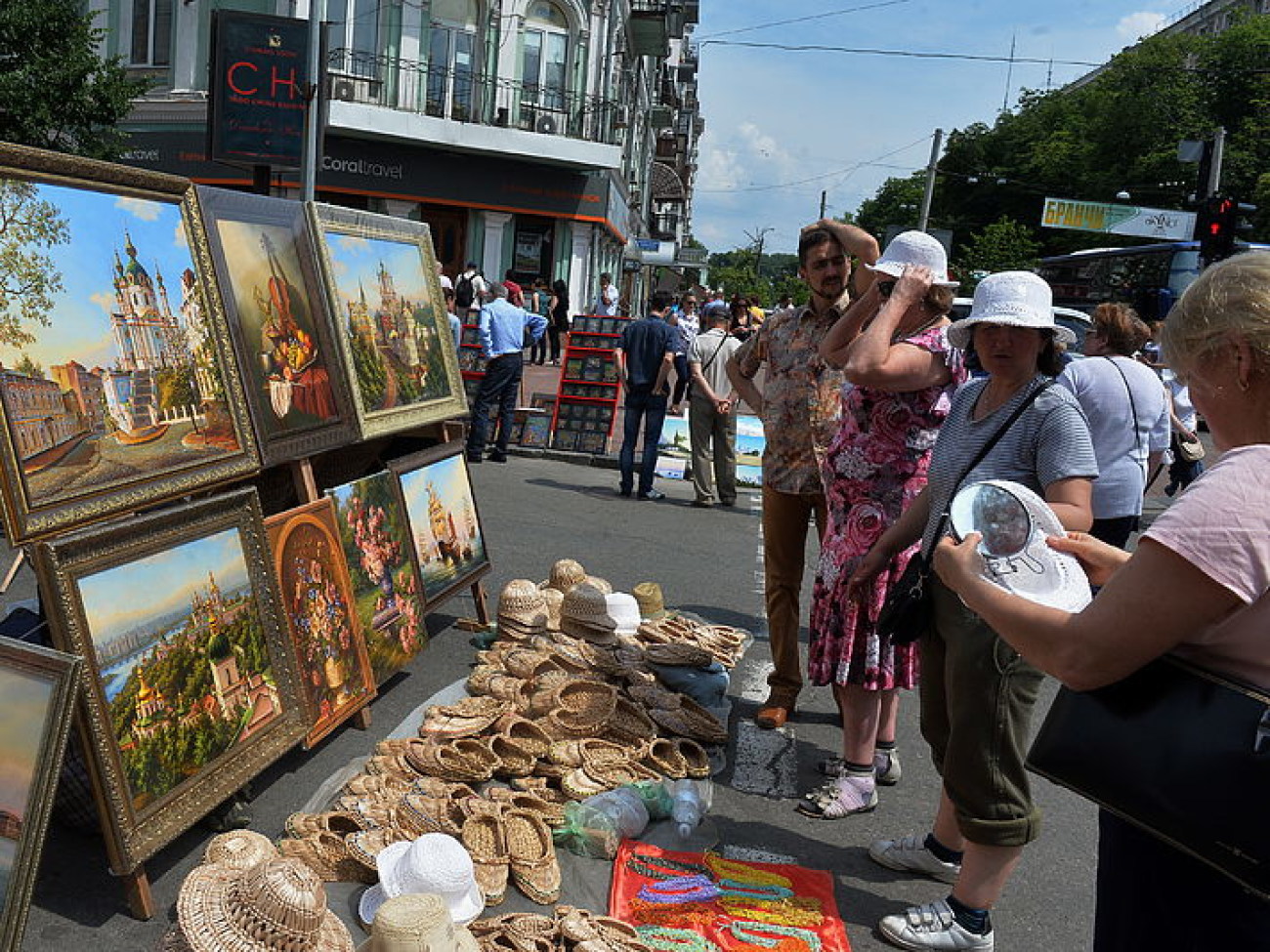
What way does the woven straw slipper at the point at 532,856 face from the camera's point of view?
toward the camera

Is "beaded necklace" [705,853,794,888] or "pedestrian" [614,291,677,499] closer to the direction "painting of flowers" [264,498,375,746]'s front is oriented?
the beaded necklace

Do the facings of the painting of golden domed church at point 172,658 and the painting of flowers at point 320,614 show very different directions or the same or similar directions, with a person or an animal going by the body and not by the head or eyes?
same or similar directions

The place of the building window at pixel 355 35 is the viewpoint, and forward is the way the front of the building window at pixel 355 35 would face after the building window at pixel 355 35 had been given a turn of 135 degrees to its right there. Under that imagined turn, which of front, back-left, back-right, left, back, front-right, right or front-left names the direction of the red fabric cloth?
back-left

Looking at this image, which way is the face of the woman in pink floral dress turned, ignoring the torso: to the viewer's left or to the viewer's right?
to the viewer's left

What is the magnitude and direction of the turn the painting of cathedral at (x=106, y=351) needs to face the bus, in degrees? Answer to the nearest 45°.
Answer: approximately 90° to its left

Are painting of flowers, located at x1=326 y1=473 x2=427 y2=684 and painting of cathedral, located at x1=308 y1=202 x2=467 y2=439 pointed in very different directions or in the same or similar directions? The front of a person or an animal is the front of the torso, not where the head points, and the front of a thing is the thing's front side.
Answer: same or similar directions

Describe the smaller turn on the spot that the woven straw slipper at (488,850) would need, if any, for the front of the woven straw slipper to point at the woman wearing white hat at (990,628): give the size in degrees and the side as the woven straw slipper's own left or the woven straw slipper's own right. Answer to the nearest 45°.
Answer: approximately 90° to the woven straw slipper's own left

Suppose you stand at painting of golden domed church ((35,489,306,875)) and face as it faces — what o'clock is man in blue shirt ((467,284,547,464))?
The man in blue shirt is roughly at 8 o'clock from the painting of golden domed church.

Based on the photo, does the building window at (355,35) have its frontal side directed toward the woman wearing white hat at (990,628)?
yes

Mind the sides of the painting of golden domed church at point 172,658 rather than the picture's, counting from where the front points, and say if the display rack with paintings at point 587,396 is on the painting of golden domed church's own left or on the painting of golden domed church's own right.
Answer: on the painting of golden domed church's own left

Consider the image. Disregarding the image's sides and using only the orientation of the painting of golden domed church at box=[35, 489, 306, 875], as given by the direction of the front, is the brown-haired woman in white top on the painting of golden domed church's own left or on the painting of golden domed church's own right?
on the painting of golden domed church's own left

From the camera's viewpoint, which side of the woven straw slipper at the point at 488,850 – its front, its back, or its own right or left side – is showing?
front

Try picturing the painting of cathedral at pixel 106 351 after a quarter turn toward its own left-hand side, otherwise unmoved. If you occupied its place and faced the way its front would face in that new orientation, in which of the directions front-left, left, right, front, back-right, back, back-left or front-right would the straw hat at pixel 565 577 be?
front

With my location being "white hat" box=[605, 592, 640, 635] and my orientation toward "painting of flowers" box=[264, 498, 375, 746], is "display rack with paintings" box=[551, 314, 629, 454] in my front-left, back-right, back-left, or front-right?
back-right

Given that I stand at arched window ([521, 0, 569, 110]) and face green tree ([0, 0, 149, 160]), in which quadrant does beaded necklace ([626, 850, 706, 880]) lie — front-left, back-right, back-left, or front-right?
front-left
